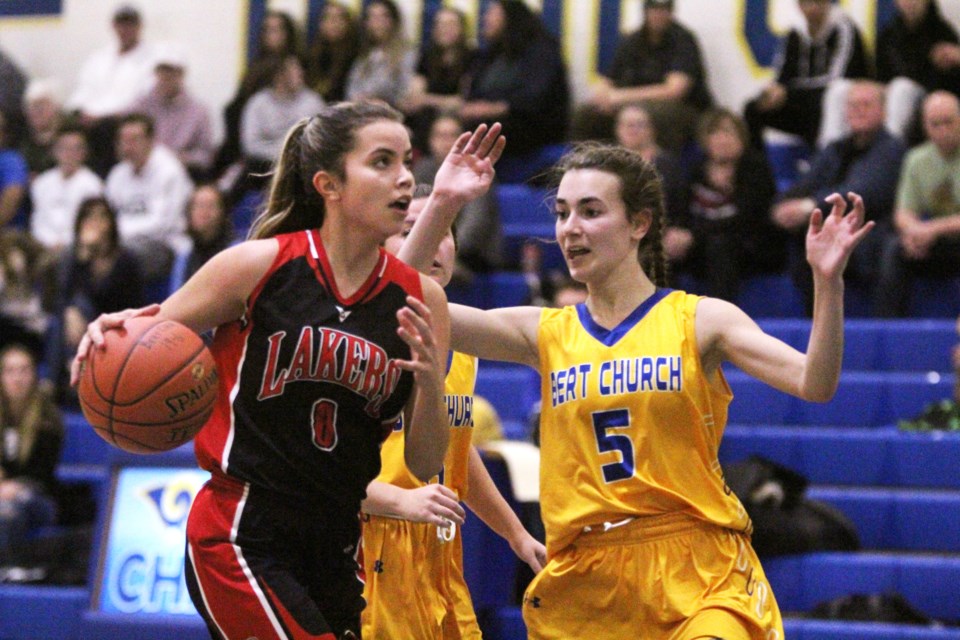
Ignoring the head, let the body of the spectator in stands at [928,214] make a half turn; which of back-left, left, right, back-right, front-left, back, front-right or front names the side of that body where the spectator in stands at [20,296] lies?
back-left

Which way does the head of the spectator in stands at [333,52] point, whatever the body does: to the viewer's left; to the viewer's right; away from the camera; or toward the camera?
toward the camera

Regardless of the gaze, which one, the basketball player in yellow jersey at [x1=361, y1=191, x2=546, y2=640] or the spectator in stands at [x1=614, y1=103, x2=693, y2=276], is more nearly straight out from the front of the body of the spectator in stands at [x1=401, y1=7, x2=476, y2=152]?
the basketball player in yellow jersey

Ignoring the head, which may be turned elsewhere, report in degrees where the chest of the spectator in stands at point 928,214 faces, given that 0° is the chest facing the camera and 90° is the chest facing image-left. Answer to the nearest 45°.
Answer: approximately 45°

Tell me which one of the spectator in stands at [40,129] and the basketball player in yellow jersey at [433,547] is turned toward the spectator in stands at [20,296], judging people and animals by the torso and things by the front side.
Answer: the spectator in stands at [40,129]

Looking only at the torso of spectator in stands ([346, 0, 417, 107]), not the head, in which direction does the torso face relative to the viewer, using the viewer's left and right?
facing the viewer

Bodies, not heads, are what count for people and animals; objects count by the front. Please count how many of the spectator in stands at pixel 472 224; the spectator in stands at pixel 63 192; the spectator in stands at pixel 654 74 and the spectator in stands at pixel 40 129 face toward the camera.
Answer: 4

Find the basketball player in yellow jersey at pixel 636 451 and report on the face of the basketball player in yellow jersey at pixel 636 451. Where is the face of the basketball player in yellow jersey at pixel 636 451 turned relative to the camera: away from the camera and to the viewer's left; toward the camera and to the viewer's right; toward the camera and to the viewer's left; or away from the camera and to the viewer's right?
toward the camera and to the viewer's left

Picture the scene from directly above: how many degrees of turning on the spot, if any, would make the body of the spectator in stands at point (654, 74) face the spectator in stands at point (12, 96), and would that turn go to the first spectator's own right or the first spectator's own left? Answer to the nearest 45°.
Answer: approximately 90° to the first spectator's own right

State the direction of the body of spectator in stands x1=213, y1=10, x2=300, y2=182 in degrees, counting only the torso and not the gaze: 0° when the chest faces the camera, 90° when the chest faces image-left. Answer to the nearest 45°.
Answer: approximately 45°

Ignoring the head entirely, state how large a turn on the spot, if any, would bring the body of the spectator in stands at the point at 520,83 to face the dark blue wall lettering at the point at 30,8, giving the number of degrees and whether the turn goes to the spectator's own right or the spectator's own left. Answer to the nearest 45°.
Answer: approximately 90° to the spectator's own right

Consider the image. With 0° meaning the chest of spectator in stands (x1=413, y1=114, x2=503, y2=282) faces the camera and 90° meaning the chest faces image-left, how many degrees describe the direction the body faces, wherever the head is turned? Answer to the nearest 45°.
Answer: approximately 0°

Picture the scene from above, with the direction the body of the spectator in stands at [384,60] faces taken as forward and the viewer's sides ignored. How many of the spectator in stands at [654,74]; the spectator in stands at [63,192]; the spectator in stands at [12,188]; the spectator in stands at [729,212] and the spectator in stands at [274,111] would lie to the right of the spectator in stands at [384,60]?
3

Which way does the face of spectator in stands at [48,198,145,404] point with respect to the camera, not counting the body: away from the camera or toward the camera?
toward the camera

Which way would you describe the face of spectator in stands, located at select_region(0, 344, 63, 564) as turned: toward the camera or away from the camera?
toward the camera

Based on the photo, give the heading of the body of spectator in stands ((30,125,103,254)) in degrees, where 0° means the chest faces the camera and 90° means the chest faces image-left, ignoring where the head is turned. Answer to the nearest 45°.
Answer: approximately 0°

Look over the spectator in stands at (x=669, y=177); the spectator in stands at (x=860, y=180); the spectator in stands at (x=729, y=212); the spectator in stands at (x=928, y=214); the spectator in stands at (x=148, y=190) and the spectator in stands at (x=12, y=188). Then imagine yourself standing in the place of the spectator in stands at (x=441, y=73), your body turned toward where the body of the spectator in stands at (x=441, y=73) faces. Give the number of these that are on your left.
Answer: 4

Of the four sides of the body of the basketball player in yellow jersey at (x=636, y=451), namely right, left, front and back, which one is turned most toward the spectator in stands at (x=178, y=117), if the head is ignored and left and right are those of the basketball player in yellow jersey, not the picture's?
right

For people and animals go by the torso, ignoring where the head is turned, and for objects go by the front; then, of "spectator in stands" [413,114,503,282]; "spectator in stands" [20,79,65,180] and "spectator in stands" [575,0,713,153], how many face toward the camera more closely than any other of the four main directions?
3

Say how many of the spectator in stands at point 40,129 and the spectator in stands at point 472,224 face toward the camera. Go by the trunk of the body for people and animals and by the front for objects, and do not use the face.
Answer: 2

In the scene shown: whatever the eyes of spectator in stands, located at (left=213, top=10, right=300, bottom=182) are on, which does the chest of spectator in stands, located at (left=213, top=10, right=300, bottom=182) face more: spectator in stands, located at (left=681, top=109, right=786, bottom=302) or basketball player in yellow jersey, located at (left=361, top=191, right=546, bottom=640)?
the basketball player in yellow jersey

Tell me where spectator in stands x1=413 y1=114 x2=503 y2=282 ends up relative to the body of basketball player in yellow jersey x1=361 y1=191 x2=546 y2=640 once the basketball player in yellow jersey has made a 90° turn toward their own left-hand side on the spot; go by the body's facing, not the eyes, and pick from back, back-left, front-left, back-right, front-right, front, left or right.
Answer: front-left
